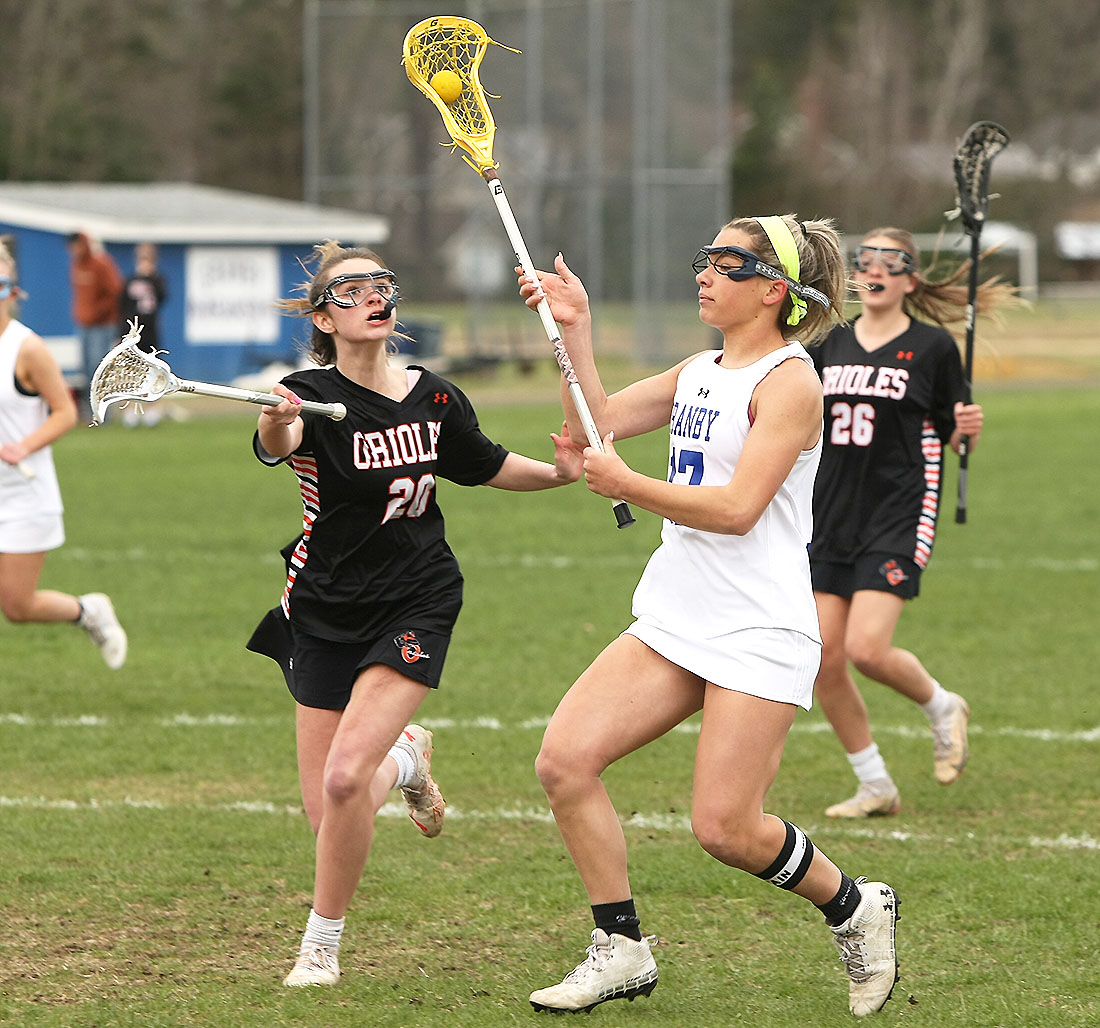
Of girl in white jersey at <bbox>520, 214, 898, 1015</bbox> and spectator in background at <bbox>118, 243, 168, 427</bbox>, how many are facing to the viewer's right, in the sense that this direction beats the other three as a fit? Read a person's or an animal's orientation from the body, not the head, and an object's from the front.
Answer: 0

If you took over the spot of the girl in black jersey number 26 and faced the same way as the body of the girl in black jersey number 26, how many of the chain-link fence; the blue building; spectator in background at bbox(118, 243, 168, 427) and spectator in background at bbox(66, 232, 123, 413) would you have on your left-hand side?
0

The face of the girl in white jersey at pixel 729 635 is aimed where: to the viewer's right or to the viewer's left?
to the viewer's left

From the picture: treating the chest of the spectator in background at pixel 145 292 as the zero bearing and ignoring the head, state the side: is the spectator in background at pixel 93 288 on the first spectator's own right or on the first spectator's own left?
on the first spectator's own right

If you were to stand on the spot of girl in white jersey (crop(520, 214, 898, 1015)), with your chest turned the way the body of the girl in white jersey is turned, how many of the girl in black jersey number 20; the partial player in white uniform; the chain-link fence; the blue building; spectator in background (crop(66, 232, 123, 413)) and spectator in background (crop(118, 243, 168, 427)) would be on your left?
0

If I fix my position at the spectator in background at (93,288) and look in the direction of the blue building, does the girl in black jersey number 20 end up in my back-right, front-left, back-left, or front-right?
back-right

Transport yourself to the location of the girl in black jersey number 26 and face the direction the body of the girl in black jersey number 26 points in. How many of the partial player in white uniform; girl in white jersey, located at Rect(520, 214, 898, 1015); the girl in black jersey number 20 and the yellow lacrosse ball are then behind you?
0

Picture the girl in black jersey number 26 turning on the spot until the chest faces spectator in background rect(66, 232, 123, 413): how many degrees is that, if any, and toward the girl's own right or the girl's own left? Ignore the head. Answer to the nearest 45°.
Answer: approximately 90° to the girl's own right

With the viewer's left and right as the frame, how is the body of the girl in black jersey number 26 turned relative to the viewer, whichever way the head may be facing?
facing the viewer and to the left of the viewer

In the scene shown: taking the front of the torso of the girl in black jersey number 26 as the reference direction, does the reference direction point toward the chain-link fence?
no

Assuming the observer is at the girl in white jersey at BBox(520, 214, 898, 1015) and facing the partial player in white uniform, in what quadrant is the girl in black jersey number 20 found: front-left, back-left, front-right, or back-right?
front-left

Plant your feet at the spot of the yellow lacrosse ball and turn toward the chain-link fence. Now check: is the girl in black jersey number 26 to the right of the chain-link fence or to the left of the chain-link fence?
right

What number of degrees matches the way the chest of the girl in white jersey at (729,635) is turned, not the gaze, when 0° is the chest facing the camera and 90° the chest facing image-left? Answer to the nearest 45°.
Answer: approximately 45°

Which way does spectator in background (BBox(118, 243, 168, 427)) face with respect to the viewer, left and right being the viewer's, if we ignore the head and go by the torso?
facing the viewer
